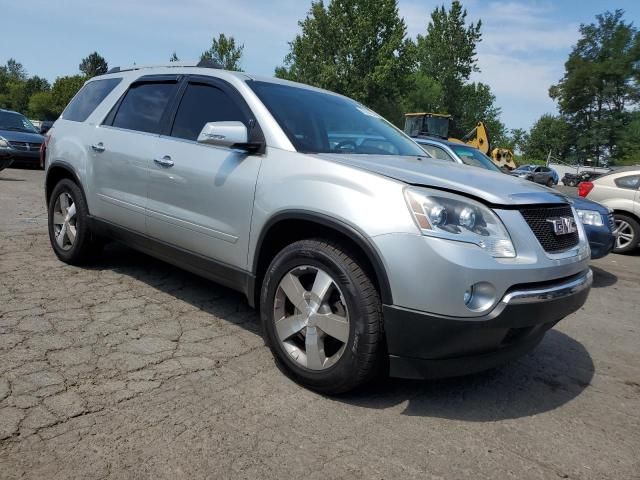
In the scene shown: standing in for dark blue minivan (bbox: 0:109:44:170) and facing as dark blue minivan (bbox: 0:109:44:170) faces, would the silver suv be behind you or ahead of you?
ahead

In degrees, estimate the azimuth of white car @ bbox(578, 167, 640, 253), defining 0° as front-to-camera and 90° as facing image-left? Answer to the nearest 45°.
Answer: approximately 270°

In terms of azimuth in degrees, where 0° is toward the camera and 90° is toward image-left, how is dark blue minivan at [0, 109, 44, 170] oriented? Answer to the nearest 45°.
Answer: approximately 315°

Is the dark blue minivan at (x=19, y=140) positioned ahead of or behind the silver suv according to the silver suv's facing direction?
behind

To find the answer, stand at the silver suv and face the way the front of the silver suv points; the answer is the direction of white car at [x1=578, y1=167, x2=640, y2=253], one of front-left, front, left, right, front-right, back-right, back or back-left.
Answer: left

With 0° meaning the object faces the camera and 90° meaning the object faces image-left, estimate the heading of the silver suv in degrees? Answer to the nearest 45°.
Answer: approximately 315°

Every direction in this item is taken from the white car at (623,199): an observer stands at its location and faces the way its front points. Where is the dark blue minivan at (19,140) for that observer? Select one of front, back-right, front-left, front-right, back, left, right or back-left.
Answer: back
